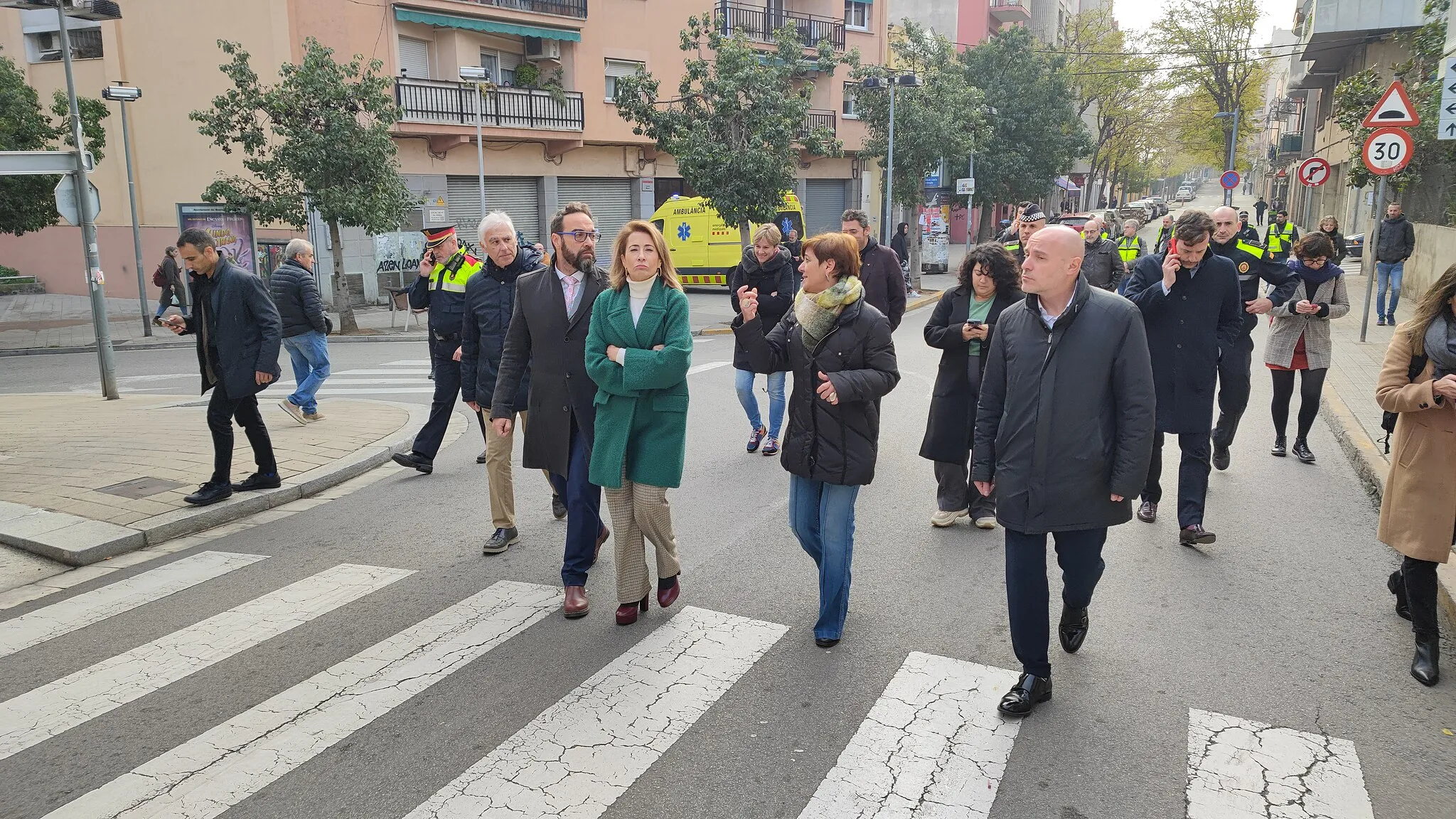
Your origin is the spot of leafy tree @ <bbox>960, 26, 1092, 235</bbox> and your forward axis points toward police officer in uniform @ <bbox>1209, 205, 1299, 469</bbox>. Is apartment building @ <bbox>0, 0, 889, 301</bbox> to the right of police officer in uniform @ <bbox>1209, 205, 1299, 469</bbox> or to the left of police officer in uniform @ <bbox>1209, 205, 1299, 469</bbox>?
right

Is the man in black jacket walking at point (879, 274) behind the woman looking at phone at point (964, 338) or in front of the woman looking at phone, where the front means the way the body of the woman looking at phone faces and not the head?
behind

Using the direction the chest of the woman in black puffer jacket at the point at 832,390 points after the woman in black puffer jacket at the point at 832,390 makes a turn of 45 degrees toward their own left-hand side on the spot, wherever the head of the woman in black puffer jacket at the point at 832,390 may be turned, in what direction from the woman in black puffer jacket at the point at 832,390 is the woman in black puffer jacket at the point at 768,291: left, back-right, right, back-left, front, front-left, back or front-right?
back

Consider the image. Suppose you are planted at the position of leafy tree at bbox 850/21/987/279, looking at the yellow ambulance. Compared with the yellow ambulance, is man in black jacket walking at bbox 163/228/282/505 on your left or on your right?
left

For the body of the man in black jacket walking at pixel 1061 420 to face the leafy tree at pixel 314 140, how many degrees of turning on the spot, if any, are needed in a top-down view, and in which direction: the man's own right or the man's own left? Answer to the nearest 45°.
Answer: approximately 90° to the man's own right

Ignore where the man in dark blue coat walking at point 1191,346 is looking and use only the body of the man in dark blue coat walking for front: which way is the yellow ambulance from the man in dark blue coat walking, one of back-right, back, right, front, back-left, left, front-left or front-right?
back-right

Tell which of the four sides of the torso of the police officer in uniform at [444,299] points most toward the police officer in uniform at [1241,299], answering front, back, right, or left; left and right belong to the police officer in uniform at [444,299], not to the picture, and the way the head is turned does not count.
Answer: left

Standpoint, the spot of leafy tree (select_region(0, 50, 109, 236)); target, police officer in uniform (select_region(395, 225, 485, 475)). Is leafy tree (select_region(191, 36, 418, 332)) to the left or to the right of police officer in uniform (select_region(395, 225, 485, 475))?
left

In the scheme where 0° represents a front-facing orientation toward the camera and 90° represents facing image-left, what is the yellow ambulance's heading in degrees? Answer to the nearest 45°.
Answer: approximately 135°

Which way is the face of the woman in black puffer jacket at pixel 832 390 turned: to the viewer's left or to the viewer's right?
to the viewer's left

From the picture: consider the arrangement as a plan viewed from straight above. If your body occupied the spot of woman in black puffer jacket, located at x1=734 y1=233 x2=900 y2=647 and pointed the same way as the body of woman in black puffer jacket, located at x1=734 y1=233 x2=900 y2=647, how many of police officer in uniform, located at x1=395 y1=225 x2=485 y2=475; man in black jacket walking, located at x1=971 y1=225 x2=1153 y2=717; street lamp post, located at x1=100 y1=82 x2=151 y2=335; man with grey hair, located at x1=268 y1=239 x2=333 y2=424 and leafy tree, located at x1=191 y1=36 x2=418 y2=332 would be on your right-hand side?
4

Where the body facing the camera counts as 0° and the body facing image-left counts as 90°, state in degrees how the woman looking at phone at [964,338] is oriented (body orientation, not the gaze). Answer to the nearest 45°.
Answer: approximately 0°

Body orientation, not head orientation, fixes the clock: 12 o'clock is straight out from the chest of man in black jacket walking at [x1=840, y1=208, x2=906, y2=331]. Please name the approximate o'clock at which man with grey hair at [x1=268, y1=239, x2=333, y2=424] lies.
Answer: The man with grey hair is roughly at 2 o'clock from the man in black jacket walking.

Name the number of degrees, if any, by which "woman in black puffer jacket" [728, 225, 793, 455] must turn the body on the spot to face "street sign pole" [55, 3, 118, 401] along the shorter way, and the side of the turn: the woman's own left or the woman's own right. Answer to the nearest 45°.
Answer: approximately 135° to the woman's own right
